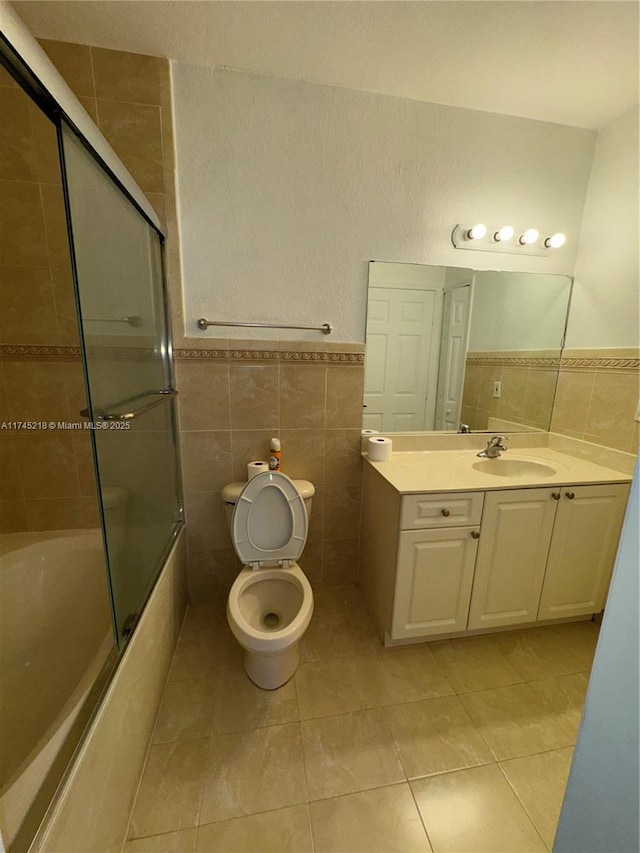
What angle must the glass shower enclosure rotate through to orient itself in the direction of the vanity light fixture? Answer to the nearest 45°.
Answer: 0° — it already faces it

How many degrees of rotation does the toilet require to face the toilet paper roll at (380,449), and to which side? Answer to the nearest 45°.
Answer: approximately 90° to its left

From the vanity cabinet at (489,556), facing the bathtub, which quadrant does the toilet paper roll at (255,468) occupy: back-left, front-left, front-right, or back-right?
front-right

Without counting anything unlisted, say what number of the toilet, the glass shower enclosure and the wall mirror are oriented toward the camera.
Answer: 2

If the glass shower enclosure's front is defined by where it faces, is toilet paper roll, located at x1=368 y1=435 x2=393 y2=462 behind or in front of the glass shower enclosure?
in front

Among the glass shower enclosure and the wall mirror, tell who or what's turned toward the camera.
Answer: the wall mirror

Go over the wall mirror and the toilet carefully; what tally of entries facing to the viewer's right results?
0

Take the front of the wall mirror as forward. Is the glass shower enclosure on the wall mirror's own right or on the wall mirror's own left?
on the wall mirror's own right

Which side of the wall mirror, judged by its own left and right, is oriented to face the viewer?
front

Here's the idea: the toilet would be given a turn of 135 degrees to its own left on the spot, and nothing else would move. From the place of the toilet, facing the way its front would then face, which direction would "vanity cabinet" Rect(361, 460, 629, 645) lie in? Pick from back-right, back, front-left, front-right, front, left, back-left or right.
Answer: front-right

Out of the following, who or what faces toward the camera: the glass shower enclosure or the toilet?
the toilet

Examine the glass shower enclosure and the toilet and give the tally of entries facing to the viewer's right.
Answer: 1

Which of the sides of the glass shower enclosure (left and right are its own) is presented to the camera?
right

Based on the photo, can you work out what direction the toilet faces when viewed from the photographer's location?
facing the viewer
